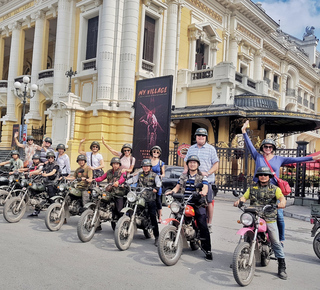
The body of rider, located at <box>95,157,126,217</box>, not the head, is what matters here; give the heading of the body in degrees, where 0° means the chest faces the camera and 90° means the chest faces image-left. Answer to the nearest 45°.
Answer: approximately 45°

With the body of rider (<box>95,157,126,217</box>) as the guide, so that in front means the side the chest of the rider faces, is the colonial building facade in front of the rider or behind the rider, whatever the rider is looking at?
behind

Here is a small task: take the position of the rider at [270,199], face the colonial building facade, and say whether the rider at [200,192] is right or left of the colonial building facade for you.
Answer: left

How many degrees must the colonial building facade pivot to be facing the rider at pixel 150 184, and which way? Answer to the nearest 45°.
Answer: approximately 45° to its left

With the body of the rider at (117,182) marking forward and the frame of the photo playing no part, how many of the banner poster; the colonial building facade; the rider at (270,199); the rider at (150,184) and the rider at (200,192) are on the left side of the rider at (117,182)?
3

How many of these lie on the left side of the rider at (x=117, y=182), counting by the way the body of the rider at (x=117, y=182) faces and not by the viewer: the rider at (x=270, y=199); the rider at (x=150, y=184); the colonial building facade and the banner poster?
2

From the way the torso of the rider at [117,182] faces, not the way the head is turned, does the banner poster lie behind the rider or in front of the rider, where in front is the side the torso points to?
behind

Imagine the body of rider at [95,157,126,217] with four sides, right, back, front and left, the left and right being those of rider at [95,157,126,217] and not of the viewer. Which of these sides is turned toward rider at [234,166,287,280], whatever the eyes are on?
left
